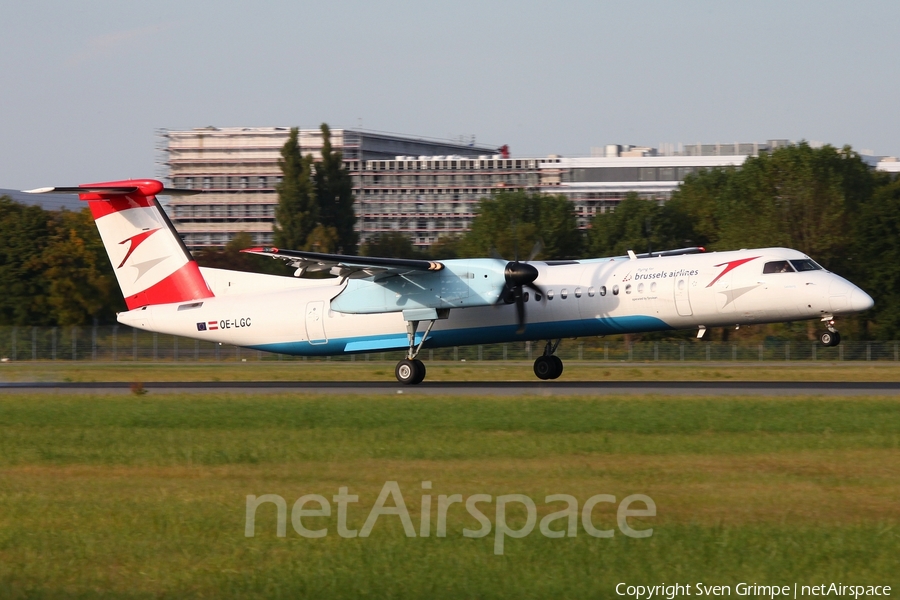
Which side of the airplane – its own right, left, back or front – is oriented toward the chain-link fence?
left

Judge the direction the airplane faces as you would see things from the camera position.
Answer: facing the viewer and to the right of the viewer
